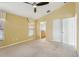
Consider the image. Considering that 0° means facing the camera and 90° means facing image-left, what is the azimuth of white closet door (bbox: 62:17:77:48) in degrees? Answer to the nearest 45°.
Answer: approximately 45°
